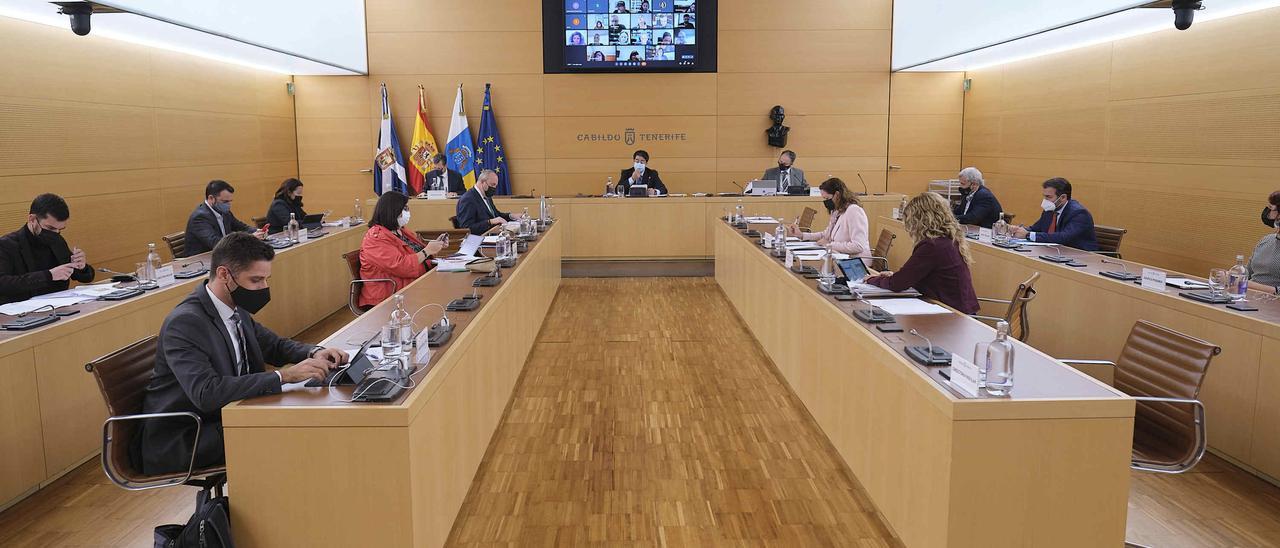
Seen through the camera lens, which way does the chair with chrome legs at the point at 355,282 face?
facing to the right of the viewer

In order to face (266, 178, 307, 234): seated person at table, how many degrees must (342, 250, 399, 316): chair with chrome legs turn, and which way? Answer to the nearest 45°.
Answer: approximately 90° to its left

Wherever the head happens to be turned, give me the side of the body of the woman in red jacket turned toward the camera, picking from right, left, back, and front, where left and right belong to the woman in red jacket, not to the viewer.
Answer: right

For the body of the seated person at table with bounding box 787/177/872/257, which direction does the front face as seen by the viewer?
to the viewer's left

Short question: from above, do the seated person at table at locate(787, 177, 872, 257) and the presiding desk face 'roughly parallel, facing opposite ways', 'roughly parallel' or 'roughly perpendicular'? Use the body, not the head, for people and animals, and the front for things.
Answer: roughly perpendicular

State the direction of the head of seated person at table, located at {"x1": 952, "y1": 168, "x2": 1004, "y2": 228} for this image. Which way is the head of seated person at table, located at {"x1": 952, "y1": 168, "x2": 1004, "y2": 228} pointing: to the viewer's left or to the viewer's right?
to the viewer's left

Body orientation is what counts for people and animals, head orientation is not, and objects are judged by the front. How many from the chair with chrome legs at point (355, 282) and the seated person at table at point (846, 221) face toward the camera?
0

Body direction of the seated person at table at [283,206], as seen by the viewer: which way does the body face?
to the viewer's right

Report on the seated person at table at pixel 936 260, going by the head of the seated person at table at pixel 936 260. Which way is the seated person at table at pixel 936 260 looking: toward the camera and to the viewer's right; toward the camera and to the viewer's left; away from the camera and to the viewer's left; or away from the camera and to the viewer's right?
away from the camera and to the viewer's left

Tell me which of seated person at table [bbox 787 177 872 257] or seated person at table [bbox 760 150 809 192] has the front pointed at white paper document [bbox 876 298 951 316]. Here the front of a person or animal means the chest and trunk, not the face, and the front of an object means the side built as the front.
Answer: seated person at table [bbox 760 150 809 192]

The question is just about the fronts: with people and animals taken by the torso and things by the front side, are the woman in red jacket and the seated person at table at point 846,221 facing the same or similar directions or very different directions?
very different directions

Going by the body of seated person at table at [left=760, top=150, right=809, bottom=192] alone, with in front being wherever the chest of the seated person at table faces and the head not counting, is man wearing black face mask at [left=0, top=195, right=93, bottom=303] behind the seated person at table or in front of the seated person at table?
in front

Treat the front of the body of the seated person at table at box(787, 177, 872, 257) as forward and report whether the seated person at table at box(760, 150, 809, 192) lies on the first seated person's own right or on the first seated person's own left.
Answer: on the first seated person's own right
